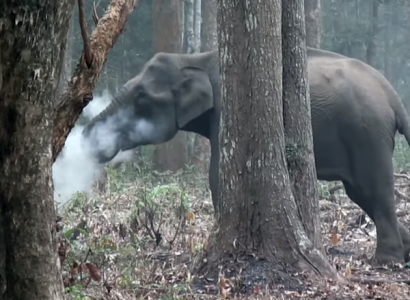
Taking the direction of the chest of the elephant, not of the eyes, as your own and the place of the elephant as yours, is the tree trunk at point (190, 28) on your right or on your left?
on your right

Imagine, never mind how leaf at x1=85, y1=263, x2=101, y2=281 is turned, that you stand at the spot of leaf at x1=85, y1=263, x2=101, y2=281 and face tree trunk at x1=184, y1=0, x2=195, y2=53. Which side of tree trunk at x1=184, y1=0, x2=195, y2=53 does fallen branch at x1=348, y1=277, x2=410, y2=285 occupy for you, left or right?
right

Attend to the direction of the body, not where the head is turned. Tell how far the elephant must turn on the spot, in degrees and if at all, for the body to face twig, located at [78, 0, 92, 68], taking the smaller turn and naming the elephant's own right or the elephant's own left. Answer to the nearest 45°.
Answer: approximately 90° to the elephant's own left

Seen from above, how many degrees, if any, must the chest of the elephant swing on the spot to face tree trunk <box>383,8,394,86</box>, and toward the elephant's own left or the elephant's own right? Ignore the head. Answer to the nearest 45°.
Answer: approximately 90° to the elephant's own right

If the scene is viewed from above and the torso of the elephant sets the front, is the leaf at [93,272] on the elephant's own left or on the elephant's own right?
on the elephant's own left

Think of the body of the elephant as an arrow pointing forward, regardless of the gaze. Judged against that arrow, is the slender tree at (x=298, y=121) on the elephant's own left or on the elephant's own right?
on the elephant's own left

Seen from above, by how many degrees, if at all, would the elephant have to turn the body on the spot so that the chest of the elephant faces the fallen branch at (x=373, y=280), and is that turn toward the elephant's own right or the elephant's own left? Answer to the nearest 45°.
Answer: approximately 90° to the elephant's own left

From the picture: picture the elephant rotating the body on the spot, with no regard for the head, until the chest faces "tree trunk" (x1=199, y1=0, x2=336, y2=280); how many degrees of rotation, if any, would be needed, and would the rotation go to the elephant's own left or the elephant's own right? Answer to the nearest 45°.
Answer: approximately 90° to the elephant's own left

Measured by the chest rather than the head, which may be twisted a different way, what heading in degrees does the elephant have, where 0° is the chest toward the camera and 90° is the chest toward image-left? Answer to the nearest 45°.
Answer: approximately 90°

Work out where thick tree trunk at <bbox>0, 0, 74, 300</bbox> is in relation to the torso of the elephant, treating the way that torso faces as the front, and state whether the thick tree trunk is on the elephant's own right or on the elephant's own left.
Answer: on the elephant's own left

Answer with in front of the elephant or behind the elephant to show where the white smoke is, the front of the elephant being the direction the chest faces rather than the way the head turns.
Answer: in front
